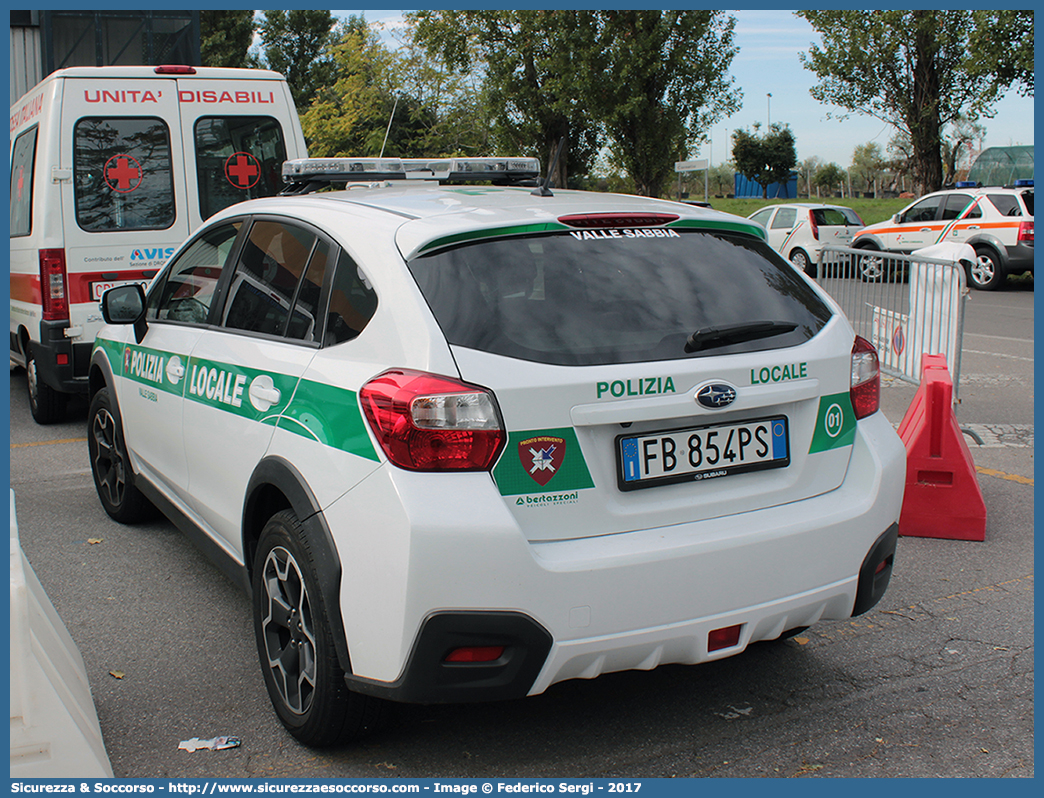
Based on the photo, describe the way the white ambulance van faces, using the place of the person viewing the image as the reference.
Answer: facing away from the viewer and to the left of the viewer

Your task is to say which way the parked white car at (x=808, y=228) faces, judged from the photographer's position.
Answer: facing away from the viewer and to the left of the viewer

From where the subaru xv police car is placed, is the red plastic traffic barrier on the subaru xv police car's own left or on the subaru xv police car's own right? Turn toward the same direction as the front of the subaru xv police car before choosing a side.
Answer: on the subaru xv police car's own right

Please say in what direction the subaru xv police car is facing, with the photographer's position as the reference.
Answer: facing away from the viewer and to the left of the viewer

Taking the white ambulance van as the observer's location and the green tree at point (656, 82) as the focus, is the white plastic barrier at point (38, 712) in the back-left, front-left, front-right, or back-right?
back-right

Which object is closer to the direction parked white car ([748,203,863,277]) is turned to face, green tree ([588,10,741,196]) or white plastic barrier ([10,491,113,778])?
the green tree

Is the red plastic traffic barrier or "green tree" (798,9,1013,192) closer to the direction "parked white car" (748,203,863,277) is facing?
the green tree

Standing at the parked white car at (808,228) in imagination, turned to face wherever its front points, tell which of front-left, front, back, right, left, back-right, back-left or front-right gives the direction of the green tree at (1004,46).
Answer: right
